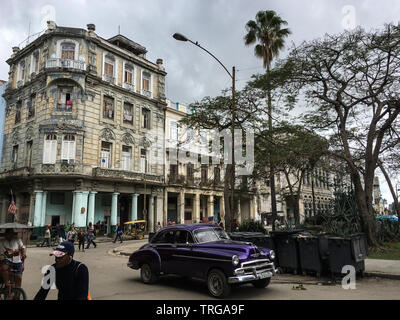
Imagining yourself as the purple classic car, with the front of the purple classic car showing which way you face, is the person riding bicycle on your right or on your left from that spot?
on your right

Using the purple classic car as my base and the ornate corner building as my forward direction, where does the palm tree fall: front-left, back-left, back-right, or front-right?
front-right

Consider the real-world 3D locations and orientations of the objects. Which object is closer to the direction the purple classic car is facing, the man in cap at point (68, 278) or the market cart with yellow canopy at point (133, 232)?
the man in cap

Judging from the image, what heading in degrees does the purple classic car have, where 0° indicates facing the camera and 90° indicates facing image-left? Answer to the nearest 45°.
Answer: approximately 315°

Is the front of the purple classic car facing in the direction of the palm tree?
no

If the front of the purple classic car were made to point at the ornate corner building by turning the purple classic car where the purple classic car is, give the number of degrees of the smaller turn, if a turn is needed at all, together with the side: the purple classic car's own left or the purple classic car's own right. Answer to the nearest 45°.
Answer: approximately 180°

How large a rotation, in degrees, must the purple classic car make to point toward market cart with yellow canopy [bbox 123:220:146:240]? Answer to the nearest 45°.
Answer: approximately 135° to its left
